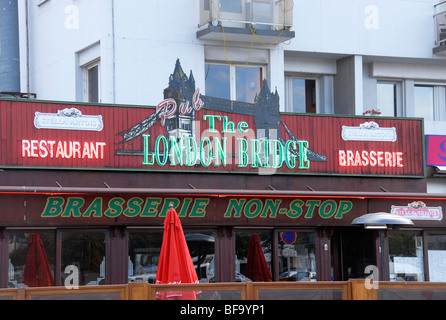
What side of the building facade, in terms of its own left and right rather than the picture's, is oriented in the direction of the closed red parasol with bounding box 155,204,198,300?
front

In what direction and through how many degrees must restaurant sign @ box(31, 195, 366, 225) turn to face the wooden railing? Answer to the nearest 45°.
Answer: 0° — it already faces it

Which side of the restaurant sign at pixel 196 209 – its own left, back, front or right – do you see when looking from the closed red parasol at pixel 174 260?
front

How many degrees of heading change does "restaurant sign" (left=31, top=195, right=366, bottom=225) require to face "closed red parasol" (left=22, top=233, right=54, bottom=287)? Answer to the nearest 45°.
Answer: approximately 90° to its right

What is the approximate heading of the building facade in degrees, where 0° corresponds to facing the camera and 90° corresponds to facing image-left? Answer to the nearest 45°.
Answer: approximately 0°
